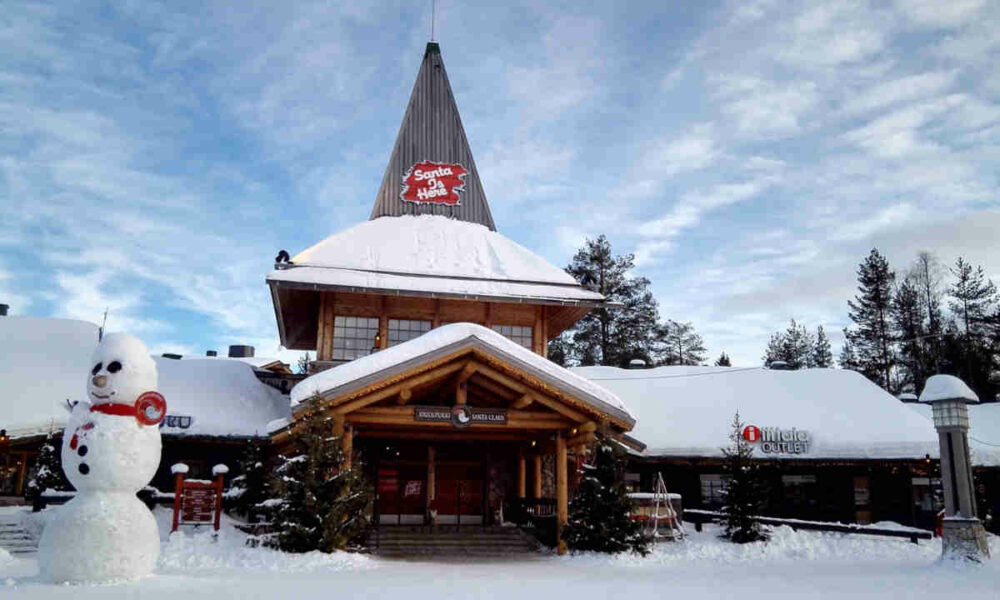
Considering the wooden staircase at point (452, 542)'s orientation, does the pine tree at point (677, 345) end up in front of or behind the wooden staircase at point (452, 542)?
behind

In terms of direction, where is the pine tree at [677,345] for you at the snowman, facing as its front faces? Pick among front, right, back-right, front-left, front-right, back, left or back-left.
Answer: back

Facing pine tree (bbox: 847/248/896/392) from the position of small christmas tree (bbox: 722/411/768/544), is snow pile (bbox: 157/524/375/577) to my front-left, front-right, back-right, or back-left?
back-left

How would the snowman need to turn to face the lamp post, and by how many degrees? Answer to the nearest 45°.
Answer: approximately 135° to its left

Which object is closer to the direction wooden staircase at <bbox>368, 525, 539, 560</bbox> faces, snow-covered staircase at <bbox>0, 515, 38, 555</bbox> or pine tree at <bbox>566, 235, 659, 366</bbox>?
the snow-covered staircase

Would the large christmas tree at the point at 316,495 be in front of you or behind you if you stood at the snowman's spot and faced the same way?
behind

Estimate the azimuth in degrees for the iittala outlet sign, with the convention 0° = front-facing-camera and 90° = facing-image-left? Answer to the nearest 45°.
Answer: approximately 0°

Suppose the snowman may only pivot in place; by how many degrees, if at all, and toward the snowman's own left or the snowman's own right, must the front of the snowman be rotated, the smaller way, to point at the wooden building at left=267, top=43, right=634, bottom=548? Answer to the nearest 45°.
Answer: approximately 180°
